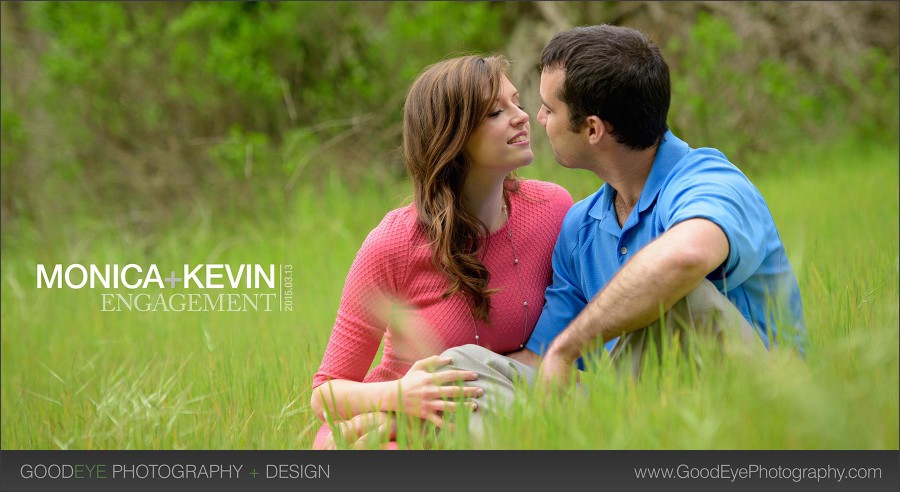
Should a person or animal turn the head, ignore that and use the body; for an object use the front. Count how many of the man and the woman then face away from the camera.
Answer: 0

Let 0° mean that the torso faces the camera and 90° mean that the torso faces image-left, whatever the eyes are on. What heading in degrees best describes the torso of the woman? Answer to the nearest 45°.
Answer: approximately 315°

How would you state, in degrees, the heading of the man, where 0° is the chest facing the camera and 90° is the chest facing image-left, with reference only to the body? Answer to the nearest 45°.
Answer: approximately 45°

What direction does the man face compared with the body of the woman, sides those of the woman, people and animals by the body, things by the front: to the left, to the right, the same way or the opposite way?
to the right

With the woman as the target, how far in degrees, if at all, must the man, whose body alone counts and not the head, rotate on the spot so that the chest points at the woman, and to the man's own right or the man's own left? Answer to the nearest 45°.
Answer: approximately 45° to the man's own right

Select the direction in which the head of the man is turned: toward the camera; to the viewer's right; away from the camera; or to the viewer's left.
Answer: to the viewer's left
